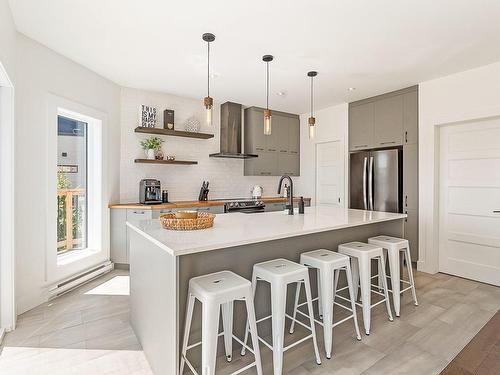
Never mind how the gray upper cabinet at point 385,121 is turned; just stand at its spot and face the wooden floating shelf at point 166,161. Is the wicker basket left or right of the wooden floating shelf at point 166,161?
left

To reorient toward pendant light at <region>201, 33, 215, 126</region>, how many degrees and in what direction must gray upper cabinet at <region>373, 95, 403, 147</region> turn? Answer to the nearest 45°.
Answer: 0° — it already faces it

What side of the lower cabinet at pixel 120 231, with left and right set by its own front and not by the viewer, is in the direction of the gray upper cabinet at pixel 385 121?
left

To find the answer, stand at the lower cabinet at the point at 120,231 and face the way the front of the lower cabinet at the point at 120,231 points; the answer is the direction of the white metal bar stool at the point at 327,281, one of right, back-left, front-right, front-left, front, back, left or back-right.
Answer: front-left

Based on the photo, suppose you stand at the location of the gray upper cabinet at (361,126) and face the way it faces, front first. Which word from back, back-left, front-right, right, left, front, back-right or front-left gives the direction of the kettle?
front-right

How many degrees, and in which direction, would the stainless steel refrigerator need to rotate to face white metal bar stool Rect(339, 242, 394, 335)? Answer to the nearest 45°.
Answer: approximately 45° to its left

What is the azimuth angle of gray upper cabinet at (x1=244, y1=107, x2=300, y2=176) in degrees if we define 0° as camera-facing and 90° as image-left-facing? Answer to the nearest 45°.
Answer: approximately 315°

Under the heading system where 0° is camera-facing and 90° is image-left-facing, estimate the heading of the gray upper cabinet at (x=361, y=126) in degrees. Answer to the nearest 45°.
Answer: approximately 45°

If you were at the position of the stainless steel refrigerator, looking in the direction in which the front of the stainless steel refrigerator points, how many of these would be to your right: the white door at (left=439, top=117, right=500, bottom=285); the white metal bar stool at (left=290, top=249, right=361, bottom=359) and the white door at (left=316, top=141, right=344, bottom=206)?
1

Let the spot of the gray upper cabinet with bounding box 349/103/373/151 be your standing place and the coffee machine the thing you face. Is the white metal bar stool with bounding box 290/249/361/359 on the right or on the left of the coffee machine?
left

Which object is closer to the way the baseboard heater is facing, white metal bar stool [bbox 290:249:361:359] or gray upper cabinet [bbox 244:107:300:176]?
the white metal bar stool
